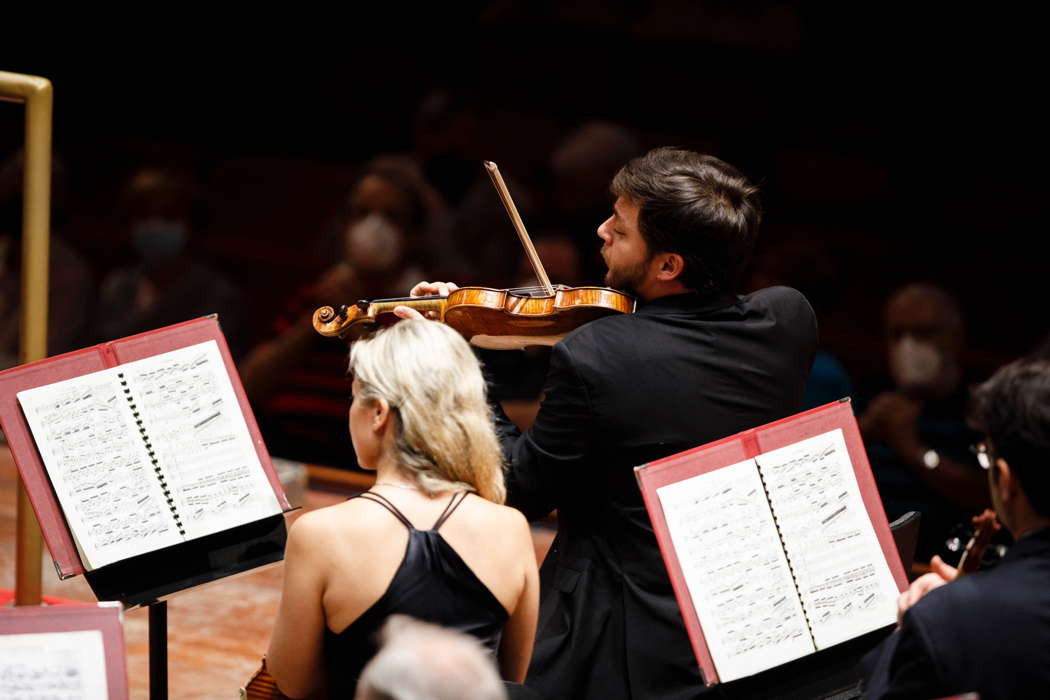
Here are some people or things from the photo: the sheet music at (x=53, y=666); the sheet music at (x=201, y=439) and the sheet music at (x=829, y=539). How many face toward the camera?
3

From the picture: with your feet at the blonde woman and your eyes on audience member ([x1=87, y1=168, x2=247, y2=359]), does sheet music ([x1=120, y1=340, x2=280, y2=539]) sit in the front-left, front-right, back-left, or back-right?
front-left

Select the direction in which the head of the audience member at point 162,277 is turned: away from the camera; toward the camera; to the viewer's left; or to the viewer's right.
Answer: toward the camera

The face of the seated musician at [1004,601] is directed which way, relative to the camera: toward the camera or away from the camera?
away from the camera

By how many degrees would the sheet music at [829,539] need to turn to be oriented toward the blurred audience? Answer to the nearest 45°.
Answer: approximately 180°

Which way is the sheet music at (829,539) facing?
toward the camera

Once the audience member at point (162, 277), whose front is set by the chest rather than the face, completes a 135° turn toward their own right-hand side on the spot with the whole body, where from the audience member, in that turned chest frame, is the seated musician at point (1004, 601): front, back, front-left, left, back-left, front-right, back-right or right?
back-left

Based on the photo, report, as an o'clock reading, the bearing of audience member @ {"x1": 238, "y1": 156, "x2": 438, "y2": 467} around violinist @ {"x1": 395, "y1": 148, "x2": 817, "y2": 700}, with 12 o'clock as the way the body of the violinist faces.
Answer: The audience member is roughly at 1 o'clock from the violinist.

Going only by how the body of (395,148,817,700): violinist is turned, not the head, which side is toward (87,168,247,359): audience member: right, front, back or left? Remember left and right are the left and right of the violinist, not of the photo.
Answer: front

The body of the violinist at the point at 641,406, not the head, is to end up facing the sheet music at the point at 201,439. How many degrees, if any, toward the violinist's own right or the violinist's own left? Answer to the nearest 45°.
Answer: approximately 45° to the violinist's own left

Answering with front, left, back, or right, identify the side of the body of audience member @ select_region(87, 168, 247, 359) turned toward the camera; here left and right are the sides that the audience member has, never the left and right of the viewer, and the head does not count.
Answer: front

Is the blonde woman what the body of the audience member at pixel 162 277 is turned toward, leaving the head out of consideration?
yes

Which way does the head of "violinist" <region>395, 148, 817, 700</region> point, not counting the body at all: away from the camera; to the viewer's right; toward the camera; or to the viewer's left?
to the viewer's left

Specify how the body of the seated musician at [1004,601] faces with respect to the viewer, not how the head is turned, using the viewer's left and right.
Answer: facing away from the viewer and to the left of the viewer

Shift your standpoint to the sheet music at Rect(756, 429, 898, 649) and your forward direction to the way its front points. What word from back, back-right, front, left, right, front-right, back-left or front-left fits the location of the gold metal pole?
right

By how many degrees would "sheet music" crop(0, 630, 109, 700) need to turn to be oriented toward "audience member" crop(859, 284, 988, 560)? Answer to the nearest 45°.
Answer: approximately 135° to its left

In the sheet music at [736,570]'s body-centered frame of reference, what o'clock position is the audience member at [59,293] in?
The audience member is roughly at 5 o'clock from the sheet music.

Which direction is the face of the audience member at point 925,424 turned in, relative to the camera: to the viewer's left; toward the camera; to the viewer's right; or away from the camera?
toward the camera
